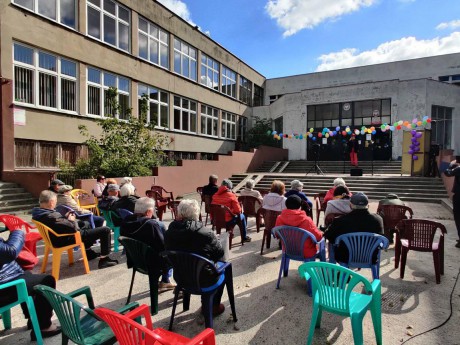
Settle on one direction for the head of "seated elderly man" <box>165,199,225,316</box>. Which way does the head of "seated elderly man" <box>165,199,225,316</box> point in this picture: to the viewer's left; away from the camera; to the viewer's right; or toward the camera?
away from the camera

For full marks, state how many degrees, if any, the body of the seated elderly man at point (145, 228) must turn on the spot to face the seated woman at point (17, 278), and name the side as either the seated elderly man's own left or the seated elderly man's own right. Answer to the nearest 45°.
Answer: approximately 180°

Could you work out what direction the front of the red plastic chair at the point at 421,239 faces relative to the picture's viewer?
facing away from the viewer

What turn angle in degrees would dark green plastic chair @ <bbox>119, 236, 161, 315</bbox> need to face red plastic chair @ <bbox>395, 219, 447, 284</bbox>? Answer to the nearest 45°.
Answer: approximately 45° to its right

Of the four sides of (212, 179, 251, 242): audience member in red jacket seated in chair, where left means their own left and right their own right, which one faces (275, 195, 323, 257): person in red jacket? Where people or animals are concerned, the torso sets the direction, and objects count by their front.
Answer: right

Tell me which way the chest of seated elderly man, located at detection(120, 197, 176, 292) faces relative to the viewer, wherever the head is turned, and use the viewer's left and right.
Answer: facing away from the viewer and to the right of the viewer

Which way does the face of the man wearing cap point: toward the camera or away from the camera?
away from the camera

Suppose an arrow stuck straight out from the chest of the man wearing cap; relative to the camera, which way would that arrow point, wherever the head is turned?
away from the camera

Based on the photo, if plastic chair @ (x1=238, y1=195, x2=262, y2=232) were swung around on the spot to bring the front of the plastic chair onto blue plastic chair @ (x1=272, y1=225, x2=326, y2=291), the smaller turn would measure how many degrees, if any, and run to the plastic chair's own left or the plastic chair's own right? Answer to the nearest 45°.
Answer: approximately 135° to the plastic chair's own right

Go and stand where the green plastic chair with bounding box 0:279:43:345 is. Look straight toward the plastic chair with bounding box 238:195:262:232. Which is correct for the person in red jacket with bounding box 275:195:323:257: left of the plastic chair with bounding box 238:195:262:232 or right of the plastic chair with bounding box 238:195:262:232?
right

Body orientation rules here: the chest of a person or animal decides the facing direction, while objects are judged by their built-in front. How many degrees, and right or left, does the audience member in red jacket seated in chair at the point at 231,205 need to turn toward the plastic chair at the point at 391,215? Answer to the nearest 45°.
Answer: approximately 45° to their right
